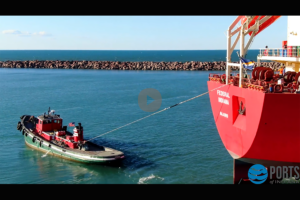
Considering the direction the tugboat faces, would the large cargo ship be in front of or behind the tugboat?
behind

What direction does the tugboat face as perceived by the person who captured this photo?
facing away from the viewer and to the left of the viewer
